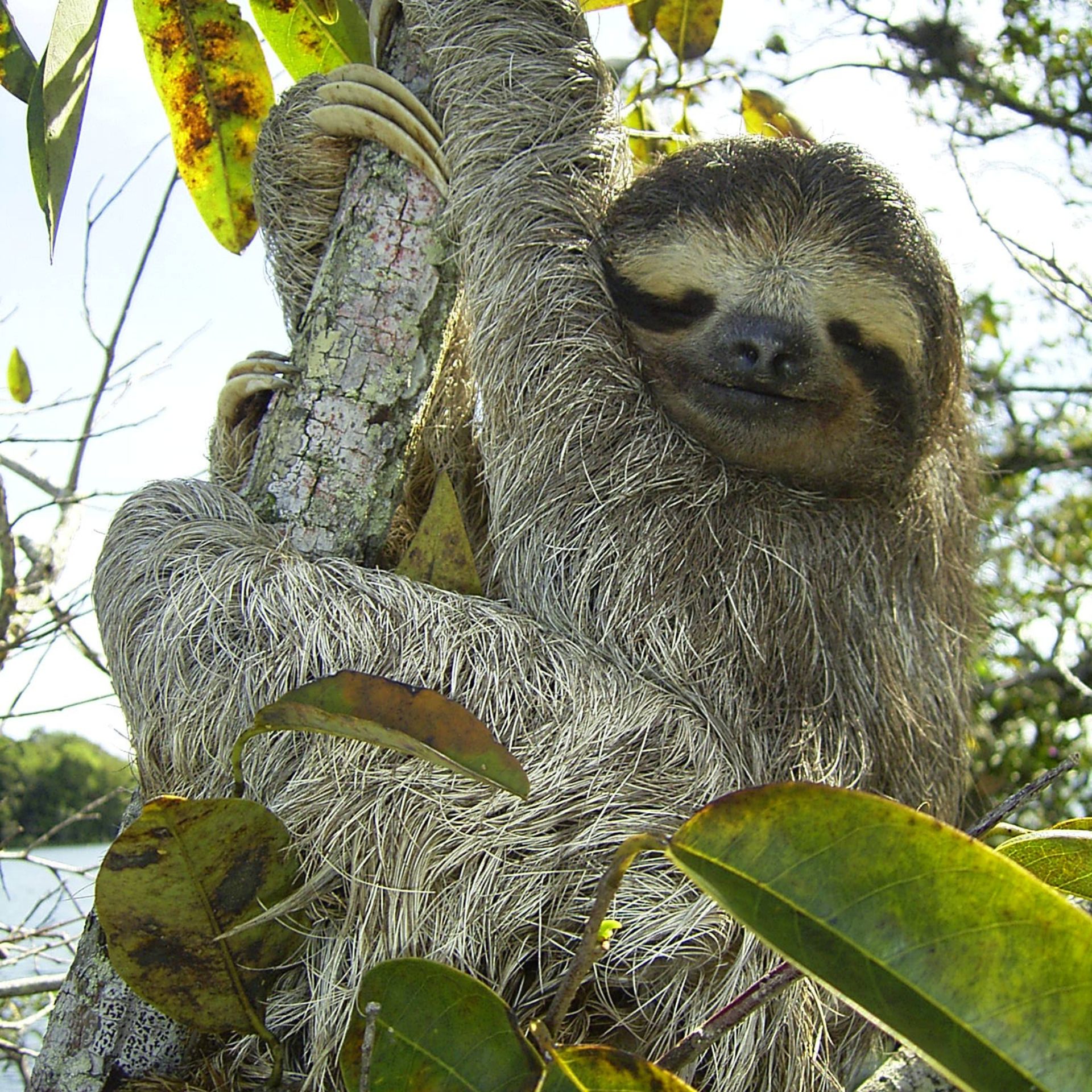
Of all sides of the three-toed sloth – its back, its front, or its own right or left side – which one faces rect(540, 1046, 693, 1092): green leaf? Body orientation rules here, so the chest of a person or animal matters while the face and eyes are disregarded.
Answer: front

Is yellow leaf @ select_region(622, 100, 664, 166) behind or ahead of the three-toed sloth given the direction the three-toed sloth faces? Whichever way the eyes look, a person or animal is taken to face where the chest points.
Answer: behind

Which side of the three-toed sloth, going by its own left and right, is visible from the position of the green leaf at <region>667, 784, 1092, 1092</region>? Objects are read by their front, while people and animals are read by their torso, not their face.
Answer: front

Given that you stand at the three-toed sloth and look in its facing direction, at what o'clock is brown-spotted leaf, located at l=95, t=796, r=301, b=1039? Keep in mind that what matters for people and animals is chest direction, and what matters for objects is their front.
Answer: The brown-spotted leaf is roughly at 1 o'clock from the three-toed sloth.

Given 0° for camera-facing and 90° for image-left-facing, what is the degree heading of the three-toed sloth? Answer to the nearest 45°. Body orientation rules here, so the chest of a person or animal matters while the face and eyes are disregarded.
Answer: approximately 0°

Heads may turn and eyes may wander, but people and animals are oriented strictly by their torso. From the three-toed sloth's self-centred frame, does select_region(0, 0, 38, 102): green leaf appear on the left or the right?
on its right

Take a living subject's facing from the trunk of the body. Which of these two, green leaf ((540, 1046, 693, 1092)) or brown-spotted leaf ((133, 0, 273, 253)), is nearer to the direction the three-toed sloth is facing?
the green leaf

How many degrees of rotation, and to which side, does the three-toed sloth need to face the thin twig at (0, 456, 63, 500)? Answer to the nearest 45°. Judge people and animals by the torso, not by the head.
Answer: approximately 135° to its right

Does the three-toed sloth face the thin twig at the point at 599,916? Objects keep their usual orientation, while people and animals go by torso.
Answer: yes
